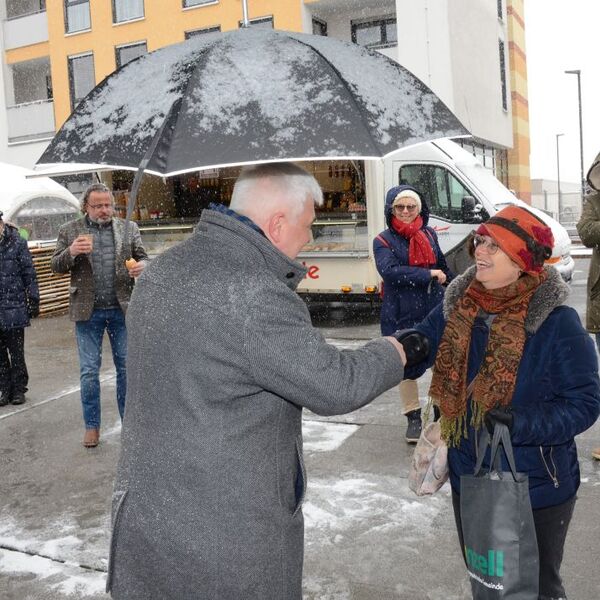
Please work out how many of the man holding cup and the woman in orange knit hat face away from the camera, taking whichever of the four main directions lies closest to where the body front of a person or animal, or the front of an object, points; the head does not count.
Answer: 0

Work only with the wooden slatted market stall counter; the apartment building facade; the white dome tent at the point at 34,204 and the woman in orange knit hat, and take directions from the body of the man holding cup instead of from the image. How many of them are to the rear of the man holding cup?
3

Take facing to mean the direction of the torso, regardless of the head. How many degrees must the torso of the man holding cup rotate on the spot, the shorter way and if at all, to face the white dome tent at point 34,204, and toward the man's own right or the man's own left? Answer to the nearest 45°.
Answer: approximately 180°

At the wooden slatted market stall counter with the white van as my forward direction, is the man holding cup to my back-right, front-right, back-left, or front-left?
front-right

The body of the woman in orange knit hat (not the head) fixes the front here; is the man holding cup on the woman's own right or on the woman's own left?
on the woman's own right

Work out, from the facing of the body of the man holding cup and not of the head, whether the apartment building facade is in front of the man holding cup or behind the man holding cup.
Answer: behind

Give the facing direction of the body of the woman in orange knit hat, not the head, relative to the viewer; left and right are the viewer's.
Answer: facing the viewer and to the left of the viewer

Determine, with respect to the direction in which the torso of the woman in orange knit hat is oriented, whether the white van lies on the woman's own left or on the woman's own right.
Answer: on the woman's own right

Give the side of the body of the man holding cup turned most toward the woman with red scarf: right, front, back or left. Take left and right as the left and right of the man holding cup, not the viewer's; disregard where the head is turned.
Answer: left

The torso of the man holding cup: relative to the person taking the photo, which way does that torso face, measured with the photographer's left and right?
facing the viewer

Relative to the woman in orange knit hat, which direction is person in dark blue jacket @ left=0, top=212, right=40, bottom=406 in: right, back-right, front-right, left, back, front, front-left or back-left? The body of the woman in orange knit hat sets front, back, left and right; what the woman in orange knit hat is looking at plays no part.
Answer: right

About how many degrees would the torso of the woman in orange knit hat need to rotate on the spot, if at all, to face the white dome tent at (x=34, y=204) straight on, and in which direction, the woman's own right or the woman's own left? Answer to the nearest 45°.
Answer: approximately 90° to the woman's own right
